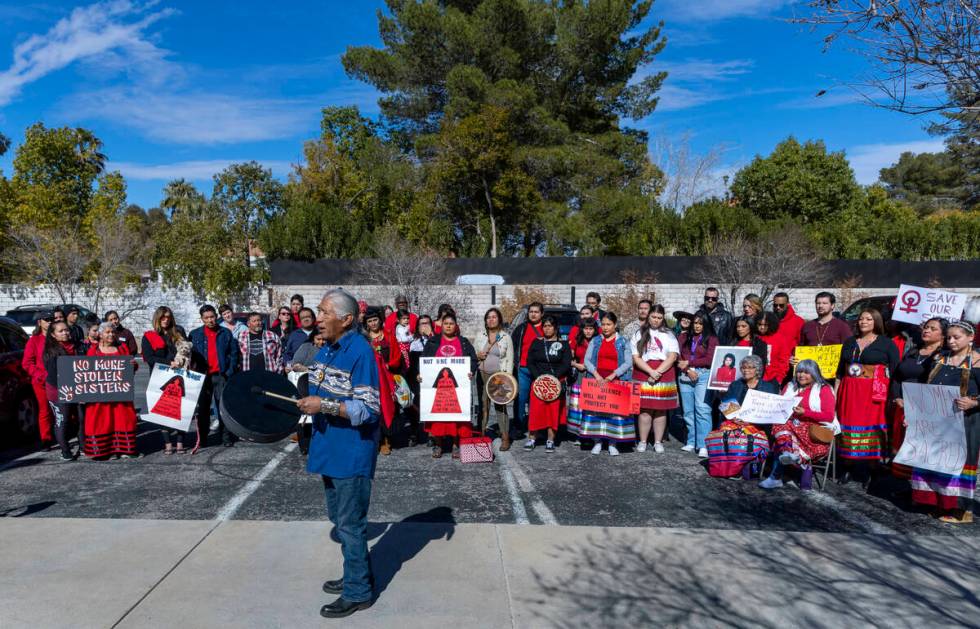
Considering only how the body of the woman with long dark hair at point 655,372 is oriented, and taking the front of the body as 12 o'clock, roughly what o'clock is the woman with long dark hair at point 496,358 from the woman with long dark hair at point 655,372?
the woman with long dark hair at point 496,358 is roughly at 3 o'clock from the woman with long dark hair at point 655,372.

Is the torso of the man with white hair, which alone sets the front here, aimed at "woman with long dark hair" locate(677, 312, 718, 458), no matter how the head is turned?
no

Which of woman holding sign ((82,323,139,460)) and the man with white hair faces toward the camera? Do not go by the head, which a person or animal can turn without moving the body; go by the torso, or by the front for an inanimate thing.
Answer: the woman holding sign

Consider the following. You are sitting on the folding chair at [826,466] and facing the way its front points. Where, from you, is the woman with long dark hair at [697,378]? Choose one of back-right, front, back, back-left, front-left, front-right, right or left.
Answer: right

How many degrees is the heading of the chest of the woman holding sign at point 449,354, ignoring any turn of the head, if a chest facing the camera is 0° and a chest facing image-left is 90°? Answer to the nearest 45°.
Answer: approximately 0°

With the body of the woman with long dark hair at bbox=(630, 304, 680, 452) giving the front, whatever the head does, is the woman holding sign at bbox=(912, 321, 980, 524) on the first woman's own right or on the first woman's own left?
on the first woman's own left

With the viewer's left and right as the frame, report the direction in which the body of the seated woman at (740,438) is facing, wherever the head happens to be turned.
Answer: facing the viewer and to the left of the viewer

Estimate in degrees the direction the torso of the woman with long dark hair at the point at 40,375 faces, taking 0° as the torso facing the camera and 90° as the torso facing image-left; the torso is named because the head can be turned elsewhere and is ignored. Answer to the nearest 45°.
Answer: approximately 315°

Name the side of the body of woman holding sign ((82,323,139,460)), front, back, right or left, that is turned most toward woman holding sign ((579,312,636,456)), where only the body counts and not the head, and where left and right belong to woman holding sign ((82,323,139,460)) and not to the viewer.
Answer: left

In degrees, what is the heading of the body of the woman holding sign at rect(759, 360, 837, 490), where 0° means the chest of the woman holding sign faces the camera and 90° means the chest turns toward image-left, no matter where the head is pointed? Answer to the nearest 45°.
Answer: approximately 45°

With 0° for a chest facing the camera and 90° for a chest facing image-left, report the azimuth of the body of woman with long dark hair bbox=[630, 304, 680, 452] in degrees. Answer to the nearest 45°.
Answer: approximately 0°

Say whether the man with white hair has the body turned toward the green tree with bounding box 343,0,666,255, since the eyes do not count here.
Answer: no

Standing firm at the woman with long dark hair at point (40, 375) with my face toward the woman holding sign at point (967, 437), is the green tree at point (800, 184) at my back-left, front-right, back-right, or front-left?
front-left

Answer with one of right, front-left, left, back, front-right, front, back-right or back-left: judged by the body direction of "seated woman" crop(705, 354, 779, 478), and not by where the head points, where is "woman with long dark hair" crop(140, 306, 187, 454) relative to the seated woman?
front-right

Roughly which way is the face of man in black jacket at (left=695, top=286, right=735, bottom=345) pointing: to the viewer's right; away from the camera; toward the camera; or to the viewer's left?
toward the camera

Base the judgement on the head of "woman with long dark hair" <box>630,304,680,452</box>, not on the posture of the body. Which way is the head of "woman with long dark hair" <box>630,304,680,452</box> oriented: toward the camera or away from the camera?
toward the camera

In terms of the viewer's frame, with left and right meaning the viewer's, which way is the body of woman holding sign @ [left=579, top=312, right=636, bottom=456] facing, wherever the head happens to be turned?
facing the viewer
